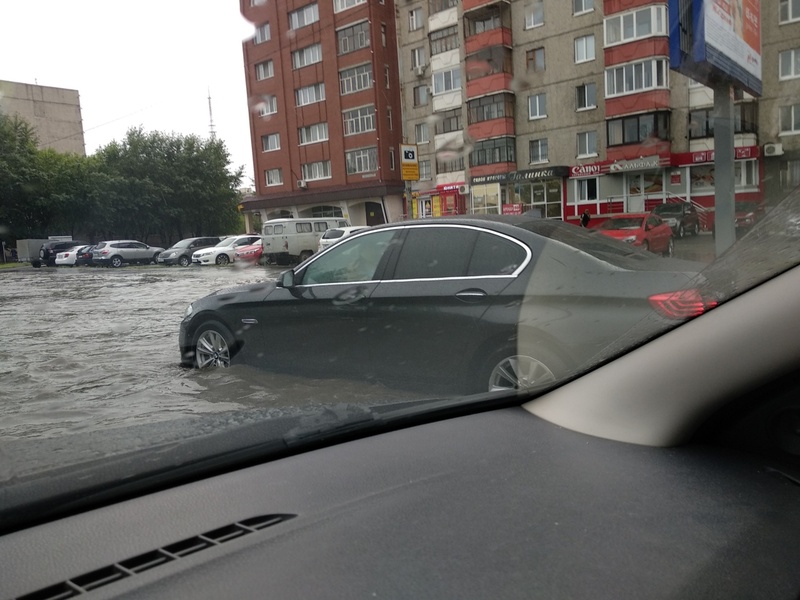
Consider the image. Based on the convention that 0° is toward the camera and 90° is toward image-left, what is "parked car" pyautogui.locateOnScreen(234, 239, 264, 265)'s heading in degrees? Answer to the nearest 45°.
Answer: approximately 45°

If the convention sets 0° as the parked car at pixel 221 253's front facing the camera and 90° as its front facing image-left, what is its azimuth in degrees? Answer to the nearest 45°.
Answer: approximately 45°

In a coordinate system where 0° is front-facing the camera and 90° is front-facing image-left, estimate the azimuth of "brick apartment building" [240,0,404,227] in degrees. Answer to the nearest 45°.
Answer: approximately 45°

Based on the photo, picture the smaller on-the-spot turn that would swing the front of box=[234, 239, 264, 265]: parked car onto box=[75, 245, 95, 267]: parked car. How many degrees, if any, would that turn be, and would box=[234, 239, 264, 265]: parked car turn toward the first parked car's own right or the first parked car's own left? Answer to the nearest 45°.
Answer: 0° — it already faces it

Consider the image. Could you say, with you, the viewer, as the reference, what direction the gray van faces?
facing away from the viewer and to the right of the viewer

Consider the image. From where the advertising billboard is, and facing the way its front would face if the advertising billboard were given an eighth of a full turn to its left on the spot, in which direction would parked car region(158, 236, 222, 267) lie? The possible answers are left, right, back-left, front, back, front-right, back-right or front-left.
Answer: back
